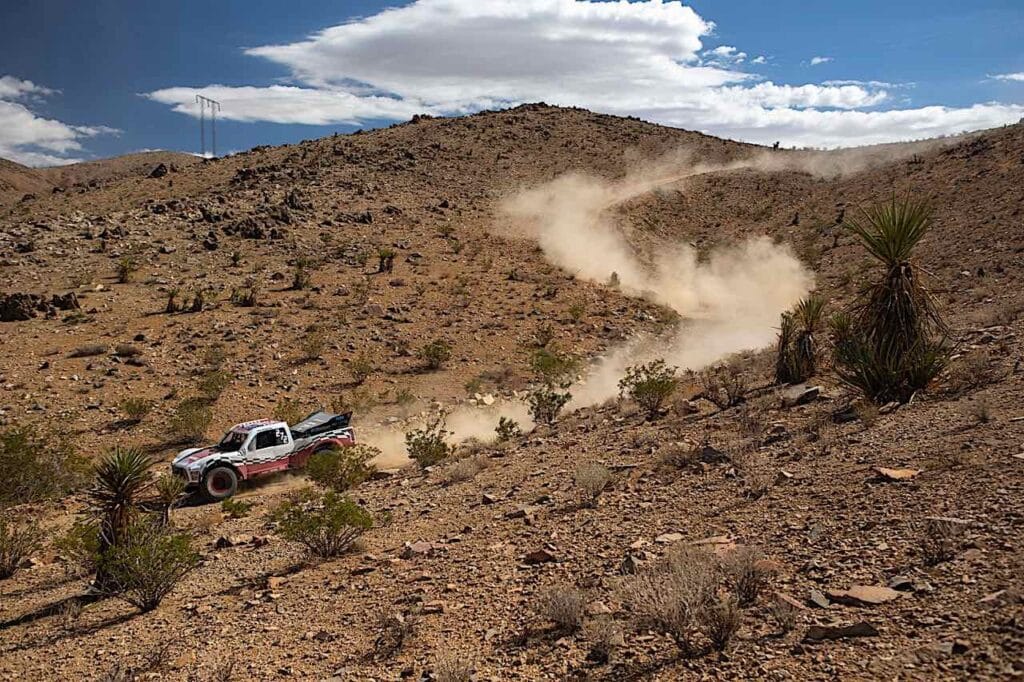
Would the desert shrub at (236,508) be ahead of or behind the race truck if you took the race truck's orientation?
ahead

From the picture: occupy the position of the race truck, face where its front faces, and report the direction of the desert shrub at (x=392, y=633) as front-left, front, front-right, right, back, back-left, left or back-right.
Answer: front-left

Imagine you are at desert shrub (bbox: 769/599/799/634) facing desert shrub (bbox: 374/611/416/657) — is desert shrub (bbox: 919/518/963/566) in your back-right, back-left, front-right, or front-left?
back-right

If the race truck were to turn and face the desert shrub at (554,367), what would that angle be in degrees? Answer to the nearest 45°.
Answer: approximately 180°

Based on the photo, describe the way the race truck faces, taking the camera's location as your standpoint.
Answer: facing the viewer and to the left of the viewer

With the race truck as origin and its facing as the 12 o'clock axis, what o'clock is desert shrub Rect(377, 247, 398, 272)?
The desert shrub is roughly at 5 o'clock from the race truck.

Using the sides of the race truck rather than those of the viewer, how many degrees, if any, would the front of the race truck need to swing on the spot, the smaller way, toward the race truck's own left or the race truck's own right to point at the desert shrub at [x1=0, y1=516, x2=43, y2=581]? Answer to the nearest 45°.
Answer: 0° — it already faces it

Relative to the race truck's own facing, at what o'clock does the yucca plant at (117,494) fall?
The yucca plant is roughly at 11 o'clock from the race truck.
